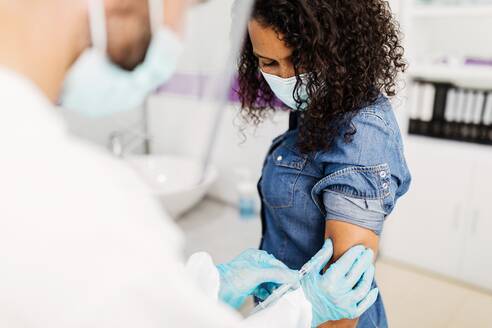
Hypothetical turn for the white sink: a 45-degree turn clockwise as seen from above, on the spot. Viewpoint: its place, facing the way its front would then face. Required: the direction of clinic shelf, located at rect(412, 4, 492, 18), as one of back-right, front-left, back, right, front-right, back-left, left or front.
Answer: back-left

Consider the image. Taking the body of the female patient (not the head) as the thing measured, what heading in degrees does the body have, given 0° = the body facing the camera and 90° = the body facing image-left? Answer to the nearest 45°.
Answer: approximately 45°

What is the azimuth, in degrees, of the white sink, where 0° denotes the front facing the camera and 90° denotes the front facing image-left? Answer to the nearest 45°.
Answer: approximately 315°

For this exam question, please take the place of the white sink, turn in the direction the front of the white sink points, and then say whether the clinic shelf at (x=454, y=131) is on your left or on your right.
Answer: on your left

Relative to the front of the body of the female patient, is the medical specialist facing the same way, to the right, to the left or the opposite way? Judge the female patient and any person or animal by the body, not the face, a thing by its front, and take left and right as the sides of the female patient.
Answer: the opposite way

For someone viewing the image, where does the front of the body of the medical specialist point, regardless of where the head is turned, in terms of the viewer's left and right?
facing away from the viewer and to the right of the viewer

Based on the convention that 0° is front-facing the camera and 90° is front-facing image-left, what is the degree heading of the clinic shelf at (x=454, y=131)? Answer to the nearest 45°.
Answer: approximately 45°

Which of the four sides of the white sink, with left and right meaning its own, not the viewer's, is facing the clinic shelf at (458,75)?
left

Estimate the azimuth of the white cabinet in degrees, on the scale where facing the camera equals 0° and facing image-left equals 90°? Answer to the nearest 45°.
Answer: approximately 45°

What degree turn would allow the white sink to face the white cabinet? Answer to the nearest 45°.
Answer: approximately 90° to its left
